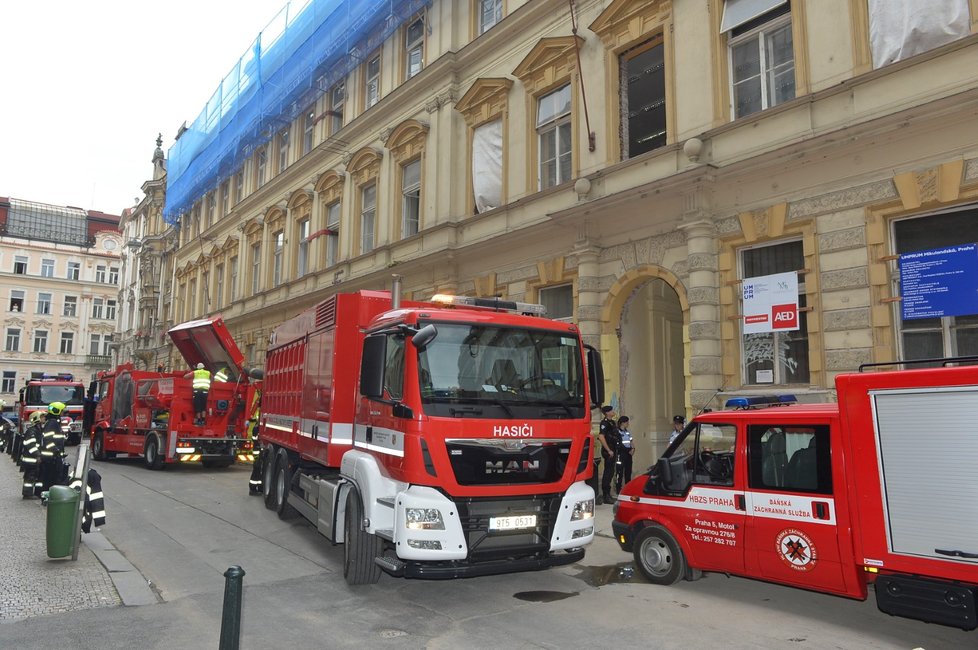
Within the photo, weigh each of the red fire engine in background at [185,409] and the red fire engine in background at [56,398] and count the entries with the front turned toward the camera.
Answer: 1

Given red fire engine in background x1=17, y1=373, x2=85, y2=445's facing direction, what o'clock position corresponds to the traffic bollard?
The traffic bollard is roughly at 12 o'clock from the red fire engine in background.

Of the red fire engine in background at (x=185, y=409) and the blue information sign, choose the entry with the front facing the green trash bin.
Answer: the blue information sign

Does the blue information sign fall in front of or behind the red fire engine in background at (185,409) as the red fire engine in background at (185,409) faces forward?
behind

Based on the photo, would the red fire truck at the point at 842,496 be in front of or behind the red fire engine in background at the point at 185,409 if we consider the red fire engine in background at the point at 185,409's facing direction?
behind

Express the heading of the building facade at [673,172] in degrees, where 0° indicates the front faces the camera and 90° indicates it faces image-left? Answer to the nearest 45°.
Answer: approximately 45°

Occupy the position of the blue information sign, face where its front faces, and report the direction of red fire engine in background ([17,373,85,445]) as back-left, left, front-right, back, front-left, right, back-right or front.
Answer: front-right

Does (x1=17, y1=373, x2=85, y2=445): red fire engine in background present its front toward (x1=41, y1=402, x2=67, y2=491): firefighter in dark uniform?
yes

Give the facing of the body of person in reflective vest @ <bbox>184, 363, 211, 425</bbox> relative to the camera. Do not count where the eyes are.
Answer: away from the camera

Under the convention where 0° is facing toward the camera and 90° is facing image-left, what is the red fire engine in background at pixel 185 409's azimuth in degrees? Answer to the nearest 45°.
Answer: approximately 135°

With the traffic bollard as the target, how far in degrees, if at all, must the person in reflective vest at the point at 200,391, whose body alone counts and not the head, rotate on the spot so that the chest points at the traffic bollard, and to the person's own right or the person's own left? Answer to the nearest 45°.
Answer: approximately 180°

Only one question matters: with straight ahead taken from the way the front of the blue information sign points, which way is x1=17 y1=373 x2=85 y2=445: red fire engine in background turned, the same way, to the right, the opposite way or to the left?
to the left
